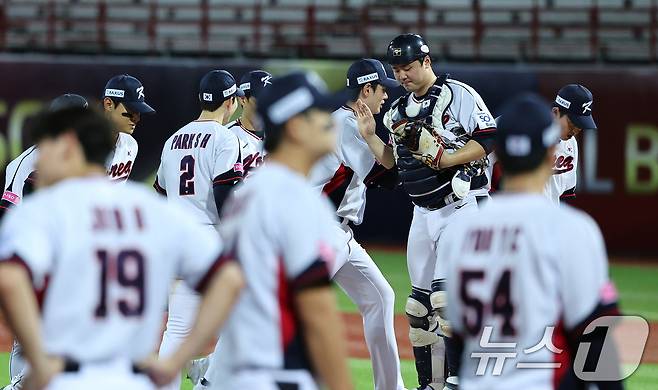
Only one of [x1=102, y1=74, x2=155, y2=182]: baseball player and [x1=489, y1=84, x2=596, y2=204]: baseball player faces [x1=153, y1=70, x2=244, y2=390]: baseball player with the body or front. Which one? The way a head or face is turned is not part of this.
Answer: [x1=102, y1=74, x2=155, y2=182]: baseball player

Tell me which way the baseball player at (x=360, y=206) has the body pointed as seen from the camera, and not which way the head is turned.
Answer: to the viewer's right

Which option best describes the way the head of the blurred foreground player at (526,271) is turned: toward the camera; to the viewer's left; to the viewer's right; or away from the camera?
away from the camera

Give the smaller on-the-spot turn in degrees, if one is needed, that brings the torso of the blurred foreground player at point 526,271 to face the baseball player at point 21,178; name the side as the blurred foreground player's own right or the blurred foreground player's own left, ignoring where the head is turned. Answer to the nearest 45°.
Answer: approximately 90° to the blurred foreground player's own left

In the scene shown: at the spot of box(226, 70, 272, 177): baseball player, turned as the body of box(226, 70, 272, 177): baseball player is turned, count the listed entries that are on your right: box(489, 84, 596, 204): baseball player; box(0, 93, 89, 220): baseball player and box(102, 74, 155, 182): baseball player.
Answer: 2

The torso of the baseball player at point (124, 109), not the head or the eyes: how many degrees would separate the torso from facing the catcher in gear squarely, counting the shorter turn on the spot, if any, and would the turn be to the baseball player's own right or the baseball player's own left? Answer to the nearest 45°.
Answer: approximately 45° to the baseball player's own left

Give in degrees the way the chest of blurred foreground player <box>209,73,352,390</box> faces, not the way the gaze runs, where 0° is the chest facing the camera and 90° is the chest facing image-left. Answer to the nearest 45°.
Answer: approximately 225°

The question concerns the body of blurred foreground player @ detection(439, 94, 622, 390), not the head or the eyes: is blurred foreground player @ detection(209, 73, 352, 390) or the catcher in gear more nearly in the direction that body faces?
the catcher in gear

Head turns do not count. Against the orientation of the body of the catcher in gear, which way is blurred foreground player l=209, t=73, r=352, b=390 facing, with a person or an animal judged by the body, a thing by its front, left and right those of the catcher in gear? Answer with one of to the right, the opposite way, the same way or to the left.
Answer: the opposite way

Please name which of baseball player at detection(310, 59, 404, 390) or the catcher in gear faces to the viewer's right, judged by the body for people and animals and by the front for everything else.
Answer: the baseball player
